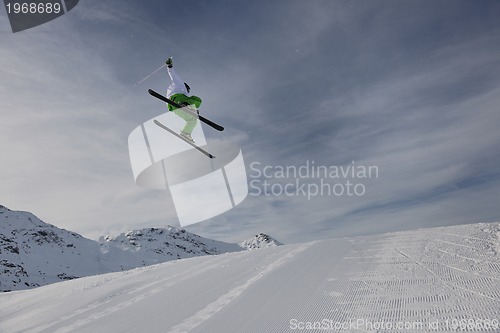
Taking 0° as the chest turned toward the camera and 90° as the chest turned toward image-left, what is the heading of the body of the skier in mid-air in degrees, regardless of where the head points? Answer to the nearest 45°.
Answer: approximately 270°
